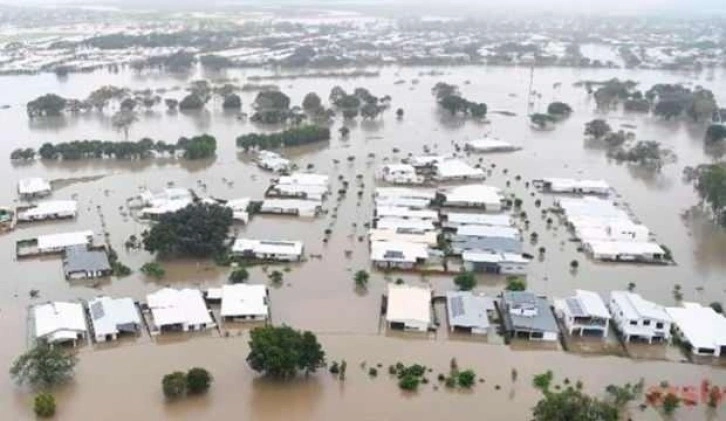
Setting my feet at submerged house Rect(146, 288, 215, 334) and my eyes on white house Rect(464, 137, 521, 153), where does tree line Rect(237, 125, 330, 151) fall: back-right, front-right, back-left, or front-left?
front-left

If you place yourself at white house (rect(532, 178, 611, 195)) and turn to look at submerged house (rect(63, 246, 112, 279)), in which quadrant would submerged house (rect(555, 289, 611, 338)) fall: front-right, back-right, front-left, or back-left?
front-left

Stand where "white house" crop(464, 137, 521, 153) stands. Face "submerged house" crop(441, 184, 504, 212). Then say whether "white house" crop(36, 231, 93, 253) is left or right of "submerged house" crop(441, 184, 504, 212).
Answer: right

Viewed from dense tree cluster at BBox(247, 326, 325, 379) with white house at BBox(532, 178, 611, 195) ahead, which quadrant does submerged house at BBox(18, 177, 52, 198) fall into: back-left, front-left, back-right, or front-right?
front-left

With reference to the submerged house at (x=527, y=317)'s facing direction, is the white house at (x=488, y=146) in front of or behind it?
behind

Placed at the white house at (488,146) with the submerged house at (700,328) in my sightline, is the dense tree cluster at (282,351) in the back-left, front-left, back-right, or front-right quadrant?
front-right

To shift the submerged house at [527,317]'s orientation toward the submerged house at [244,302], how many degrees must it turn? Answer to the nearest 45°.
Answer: approximately 90° to its right

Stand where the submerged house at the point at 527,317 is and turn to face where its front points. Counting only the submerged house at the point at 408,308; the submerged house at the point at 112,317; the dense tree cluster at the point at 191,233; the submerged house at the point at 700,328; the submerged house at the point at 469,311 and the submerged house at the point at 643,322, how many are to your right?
4

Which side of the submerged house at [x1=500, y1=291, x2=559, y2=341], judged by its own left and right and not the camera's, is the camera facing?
front

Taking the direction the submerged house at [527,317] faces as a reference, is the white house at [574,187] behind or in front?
behind

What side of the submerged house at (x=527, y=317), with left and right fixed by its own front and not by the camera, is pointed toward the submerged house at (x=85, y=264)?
right

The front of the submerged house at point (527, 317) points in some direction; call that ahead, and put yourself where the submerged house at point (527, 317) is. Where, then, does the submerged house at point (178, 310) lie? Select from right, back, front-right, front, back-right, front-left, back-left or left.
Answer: right

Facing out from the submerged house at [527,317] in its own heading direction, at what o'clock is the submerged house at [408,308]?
the submerged house at [408,308] is roughly at 3 o'clock from the submerged house at [527,317].

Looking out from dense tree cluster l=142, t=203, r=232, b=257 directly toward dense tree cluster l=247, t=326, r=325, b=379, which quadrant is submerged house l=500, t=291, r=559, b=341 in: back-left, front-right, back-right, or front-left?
front-left

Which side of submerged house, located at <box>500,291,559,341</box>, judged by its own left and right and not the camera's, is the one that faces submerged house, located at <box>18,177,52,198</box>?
right

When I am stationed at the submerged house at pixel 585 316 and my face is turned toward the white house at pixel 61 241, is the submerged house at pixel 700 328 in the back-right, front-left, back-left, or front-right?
back-right

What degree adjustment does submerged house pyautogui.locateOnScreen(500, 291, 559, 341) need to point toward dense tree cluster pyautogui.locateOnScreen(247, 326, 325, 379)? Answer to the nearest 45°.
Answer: approximately 45° to its right

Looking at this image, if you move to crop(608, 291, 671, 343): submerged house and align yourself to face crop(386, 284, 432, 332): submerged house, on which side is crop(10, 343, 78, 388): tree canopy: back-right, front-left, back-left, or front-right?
front-left
